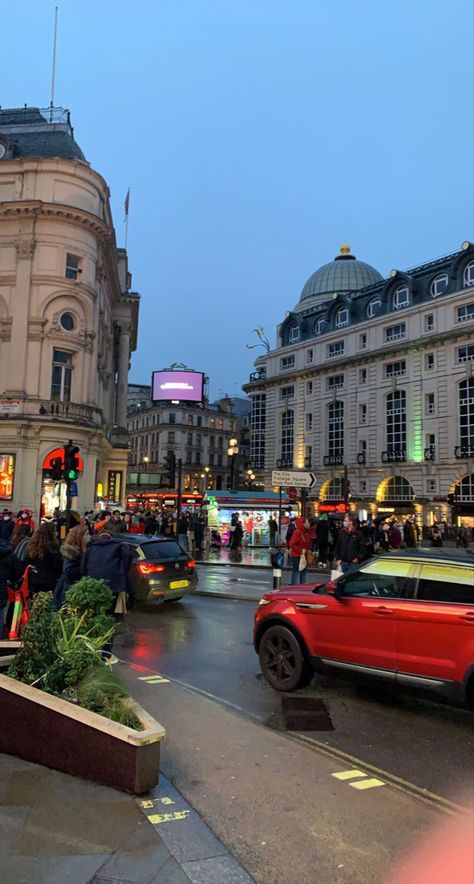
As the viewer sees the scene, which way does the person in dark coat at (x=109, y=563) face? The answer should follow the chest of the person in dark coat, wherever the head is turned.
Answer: away from the camera

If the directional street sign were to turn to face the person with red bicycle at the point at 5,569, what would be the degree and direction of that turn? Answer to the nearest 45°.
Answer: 0° — it already faces them

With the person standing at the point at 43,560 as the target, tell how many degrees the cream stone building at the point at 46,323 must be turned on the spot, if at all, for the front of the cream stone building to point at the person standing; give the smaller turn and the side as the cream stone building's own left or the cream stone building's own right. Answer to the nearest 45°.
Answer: approximately 45° to the cream stone building's own right

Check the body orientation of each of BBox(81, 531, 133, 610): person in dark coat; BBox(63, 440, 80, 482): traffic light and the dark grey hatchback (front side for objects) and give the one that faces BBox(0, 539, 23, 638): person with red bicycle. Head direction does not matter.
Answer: the traffic light

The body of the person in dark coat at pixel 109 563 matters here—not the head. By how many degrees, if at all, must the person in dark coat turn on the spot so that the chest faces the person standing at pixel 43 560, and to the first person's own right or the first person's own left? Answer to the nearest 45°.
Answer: approximately 90° to the first person's own left

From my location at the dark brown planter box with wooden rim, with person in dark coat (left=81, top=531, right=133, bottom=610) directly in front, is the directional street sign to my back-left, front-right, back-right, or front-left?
front-right

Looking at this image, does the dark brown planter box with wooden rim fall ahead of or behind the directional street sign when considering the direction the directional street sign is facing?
ahead

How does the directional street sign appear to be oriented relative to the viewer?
toward the camera

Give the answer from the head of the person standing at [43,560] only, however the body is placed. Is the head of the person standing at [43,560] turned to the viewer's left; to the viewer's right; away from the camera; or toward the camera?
away from the camera

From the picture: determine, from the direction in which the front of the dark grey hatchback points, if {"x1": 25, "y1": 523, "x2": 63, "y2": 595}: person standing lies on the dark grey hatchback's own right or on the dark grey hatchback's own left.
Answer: on the dark grey hatchback's own left

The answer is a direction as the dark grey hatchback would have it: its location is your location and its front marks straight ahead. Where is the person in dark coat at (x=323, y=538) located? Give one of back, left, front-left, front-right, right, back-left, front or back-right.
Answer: right

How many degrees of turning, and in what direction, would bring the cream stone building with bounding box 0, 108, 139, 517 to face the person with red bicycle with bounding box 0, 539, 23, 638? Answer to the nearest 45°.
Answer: approximately 45° to its right

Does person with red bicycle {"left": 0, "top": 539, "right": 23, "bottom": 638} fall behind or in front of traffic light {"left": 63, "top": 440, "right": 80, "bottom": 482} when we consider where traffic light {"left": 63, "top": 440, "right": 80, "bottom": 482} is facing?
in front

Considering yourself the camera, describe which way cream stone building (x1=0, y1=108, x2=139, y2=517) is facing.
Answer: facing the viewer and to the right of the viewer

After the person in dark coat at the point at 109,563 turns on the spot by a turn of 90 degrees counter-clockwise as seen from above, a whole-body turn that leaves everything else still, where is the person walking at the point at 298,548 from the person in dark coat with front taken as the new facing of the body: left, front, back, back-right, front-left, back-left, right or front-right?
back-right

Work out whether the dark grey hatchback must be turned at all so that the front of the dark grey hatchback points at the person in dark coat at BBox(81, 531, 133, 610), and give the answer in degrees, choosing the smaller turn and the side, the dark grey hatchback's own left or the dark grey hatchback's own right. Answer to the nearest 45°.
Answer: approximately 135° to the dark grey hatchback's own left

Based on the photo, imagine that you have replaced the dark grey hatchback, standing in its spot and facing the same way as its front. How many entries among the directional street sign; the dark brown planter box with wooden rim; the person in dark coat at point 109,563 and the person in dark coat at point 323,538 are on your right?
2

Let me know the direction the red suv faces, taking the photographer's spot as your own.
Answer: facing away from the viewer and to the left of the viewer

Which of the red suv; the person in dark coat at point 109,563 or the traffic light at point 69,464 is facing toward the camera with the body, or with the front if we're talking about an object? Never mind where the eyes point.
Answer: the traffic light

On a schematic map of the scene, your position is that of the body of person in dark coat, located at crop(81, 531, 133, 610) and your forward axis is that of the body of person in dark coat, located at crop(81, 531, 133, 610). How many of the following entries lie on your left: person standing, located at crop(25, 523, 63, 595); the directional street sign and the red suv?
1

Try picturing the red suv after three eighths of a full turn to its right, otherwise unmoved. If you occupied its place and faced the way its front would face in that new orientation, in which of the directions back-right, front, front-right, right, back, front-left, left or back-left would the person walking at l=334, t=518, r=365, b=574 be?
left

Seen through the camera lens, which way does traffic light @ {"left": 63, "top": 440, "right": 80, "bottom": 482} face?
facing the viewer

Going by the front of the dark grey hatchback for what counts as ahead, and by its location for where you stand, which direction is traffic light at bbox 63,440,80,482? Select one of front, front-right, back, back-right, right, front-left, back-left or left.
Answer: front

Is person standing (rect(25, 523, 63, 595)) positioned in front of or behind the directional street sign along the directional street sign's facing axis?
in front
